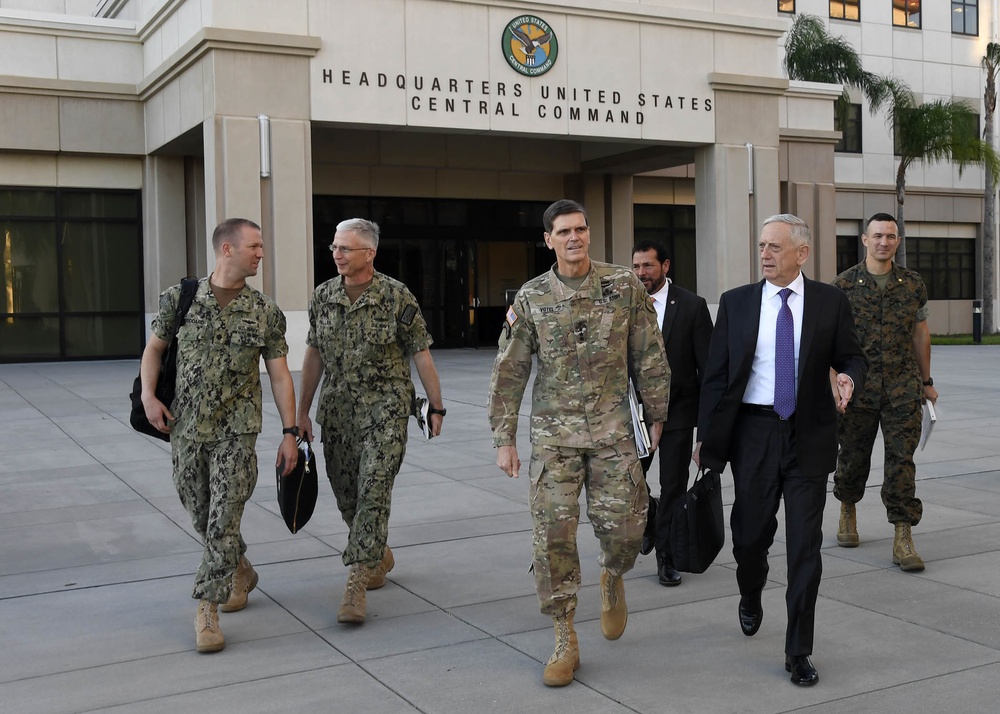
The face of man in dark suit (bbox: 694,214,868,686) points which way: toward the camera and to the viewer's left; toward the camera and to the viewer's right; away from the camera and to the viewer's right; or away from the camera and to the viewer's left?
toward the camera and to the viewer's left

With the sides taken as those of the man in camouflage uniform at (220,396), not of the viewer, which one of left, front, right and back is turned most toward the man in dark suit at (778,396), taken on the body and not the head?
left

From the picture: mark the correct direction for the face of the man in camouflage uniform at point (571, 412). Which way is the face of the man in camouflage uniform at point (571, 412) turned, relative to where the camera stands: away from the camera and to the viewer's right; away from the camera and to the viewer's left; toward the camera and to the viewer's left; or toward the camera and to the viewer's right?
toward the camera and to the viewer's right

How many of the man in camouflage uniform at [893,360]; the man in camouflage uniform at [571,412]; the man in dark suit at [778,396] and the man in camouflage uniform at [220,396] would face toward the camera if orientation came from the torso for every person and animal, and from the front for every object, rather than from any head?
4

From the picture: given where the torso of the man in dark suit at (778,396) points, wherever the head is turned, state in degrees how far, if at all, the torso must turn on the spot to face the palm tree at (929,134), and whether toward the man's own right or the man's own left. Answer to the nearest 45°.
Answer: approximately 180°

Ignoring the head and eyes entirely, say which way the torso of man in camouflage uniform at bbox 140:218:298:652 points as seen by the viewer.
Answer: toward the camera

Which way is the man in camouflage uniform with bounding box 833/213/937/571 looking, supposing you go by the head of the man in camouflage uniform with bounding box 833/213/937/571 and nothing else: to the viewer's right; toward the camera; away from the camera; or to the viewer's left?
toward the camera

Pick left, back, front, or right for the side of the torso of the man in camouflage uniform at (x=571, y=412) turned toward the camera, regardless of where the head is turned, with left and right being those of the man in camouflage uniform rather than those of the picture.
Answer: front

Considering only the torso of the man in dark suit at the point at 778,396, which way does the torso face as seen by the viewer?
toward the camera

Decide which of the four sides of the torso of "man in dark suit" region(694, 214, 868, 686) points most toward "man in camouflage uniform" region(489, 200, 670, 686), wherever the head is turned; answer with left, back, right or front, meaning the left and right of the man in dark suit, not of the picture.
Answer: right

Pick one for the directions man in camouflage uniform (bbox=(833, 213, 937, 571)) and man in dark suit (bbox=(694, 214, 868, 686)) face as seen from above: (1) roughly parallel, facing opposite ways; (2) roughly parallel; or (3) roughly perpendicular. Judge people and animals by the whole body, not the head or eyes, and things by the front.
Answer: roughly parallel

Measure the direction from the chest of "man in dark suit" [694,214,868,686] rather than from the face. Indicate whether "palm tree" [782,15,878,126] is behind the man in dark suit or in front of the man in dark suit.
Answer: behind
